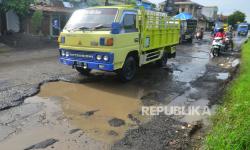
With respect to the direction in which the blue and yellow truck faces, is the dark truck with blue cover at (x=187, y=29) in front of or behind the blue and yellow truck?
behind

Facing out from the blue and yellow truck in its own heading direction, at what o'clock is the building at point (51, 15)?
The building is roughly at 4 o'clock from the blue and yellow truck.

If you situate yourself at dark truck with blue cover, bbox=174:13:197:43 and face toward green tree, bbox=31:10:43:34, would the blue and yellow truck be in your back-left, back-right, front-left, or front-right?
front-left

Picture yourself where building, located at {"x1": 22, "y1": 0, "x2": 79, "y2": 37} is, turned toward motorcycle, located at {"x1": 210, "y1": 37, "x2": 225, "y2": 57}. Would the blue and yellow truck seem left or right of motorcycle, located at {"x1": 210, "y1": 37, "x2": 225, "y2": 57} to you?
right

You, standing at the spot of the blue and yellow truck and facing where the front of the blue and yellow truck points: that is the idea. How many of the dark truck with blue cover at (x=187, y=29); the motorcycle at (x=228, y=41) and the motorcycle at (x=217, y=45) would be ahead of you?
0

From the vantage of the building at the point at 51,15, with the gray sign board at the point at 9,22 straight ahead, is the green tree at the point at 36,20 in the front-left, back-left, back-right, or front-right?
front-left

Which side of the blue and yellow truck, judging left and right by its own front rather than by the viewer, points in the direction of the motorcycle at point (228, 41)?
back

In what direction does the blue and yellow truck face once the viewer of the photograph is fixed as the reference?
facing the viewer and to the left of the viewer

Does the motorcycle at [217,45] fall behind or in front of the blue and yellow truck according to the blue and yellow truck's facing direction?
behind

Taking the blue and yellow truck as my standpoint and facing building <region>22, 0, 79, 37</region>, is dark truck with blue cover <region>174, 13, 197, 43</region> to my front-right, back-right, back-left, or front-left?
front-right

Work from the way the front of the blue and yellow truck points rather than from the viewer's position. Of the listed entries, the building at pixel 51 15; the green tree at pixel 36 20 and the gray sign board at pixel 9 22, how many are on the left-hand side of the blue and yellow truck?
0
